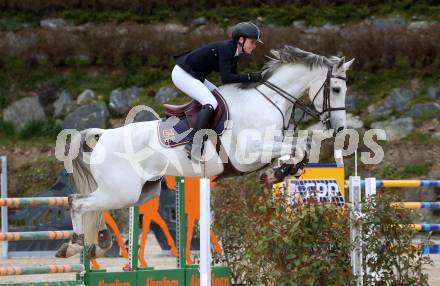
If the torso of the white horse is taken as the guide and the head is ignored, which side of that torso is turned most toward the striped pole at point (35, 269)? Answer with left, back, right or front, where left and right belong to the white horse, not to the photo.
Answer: back

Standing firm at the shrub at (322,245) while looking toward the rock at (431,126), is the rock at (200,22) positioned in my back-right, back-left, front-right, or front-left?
front-left

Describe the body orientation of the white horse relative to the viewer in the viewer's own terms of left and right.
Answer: facing to the right of the viewer

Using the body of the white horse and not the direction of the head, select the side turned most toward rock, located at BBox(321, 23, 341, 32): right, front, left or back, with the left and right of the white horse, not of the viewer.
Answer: left

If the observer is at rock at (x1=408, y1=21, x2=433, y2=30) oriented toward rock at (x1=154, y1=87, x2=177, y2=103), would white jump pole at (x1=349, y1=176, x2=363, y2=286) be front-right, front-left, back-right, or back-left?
front-left

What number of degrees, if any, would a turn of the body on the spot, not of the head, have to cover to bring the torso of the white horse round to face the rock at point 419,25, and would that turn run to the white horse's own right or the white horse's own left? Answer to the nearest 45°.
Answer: approximately 90° to the white horse's own left

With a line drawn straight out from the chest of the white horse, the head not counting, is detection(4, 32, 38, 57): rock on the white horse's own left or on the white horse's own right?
on the white horse's own left

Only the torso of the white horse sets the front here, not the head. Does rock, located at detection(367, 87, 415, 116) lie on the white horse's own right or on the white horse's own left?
on the white horse's own left

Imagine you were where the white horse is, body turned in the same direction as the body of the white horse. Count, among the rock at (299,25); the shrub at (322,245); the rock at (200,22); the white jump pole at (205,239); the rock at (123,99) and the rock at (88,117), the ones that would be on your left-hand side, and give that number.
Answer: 4

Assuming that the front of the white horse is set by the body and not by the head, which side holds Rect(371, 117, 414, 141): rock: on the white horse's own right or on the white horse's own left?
on the white horse's own left

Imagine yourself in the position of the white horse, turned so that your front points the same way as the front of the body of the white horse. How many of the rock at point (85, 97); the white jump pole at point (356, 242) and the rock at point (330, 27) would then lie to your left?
2

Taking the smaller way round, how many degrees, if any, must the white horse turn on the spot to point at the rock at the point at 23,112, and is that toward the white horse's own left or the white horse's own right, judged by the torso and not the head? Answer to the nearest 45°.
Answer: approximately 90° to the white horse's own left

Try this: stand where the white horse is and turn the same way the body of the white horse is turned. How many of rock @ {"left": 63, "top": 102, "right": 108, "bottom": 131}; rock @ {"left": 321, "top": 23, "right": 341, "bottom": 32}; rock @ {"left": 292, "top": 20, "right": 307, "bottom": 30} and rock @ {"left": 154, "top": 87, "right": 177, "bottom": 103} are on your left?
4

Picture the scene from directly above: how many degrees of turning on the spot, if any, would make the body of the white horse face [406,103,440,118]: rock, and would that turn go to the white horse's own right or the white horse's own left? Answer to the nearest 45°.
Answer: approximately 45° to the white horse's own left

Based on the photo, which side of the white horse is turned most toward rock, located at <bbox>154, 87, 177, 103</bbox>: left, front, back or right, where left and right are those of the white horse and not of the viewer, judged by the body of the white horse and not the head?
left

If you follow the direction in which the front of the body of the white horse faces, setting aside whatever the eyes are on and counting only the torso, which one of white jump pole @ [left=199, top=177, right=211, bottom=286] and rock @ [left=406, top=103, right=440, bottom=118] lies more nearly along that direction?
the rock

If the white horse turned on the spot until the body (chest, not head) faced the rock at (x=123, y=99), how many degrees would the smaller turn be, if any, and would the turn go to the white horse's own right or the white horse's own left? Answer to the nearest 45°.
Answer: approximately 90° to the white horse's own left

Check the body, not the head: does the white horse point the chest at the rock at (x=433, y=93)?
no

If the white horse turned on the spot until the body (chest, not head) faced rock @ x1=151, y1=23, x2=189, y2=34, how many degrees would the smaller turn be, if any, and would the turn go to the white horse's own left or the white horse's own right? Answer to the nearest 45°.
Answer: approximately 90° to the white horse's own left

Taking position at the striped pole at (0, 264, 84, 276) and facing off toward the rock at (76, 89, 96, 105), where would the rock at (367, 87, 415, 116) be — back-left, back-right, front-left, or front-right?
front-right

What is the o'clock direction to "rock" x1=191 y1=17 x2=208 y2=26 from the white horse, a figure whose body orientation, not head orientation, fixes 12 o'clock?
The rock is roughly at 9 o'clock from the white horse.

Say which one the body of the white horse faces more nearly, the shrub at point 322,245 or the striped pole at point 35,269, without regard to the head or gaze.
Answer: the shrub
